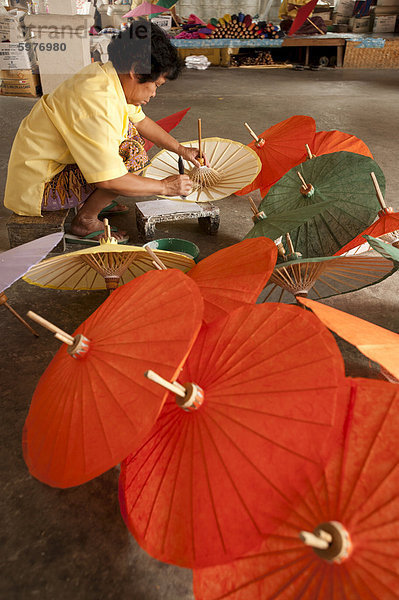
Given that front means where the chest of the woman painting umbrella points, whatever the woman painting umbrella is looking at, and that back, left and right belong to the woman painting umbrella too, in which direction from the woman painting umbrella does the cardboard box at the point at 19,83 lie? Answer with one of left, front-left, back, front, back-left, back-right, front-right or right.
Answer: left

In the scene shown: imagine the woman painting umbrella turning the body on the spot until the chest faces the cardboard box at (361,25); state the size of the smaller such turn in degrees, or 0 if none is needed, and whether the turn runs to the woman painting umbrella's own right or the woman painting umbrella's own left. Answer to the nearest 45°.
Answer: approximately 45° to the woman painting umbrella's own left

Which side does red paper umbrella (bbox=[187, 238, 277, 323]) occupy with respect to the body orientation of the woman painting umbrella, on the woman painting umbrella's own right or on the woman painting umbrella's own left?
on the woman painting umbrella's own right

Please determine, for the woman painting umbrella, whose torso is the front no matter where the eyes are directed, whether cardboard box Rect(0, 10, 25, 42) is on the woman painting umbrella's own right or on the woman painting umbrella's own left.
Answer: on the woman painting umbrella's own left

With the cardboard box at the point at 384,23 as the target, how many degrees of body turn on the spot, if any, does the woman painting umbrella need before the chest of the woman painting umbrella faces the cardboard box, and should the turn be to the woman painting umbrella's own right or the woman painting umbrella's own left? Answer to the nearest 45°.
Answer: approximately 45° to the woman painting umbrella's own left

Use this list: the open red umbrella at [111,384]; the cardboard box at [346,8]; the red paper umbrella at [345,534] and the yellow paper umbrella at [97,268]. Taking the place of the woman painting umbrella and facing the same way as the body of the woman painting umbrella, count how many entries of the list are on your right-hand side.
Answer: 3

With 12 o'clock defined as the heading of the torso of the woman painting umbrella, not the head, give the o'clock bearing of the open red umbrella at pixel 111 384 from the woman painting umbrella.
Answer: The open red umbrella is roughly at 3 o'clock from the woman painting umbrella.

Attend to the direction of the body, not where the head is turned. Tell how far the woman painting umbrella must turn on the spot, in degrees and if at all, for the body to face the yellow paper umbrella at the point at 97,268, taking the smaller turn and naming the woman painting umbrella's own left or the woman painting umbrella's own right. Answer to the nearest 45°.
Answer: approximately 90° to the woman painting umbrella's own right

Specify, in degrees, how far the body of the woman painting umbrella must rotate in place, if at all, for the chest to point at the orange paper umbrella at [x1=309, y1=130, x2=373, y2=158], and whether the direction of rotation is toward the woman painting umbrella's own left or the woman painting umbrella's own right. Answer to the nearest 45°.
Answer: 0° — they already face it

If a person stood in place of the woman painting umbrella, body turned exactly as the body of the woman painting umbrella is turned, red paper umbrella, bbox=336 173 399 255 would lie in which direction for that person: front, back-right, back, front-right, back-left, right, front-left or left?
front-right

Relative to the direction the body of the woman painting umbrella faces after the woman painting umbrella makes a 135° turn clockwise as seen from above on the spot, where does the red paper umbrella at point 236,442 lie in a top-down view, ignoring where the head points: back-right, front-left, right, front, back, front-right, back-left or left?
front-left

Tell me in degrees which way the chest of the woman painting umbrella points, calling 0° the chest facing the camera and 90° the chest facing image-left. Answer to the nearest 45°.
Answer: approximately 270°

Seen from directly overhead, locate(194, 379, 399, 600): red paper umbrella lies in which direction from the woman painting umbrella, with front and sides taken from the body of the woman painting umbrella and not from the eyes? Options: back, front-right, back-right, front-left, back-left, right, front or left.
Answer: right
